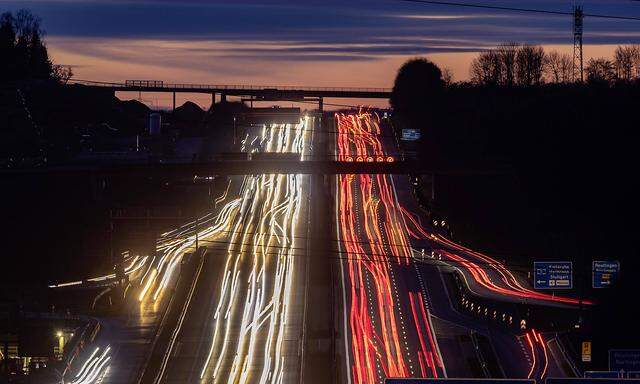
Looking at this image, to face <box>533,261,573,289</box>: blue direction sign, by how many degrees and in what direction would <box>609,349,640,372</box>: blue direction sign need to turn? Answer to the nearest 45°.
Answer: approximately 180°

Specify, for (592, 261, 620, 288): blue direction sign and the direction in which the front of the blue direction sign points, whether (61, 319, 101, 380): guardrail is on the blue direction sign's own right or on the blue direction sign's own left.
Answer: on the blue direction sign's own right

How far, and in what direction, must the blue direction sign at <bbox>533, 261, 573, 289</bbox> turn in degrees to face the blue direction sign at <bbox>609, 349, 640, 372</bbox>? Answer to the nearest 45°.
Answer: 0° — it already faces it

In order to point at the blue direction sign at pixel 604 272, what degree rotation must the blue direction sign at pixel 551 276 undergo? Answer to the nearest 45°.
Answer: approximately 45° to its left

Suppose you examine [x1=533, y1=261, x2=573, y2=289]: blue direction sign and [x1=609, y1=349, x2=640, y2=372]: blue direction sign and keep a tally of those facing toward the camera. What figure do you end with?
2

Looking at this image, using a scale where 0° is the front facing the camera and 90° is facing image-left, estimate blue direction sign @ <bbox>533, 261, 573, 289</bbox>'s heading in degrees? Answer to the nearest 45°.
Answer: approximately 0°

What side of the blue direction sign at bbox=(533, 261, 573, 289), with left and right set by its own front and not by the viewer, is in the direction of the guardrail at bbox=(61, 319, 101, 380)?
right

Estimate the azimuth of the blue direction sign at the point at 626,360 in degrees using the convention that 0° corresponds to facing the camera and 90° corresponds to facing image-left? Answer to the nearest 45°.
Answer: approximately 0°

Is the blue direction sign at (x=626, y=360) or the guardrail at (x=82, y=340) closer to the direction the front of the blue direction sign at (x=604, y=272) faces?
the blue direction sign

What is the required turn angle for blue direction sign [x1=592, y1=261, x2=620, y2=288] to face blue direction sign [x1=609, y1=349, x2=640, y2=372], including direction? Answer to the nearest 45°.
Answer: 0° — it already faces it
